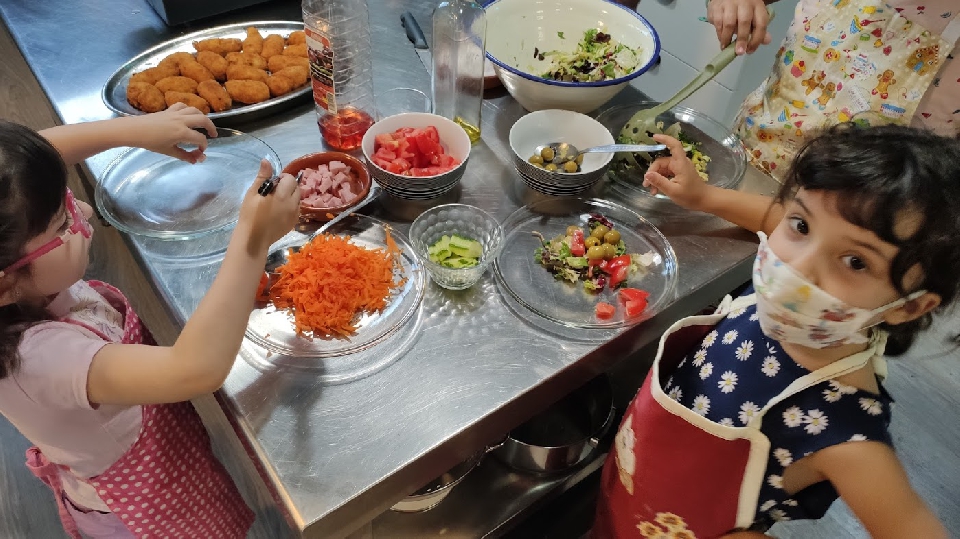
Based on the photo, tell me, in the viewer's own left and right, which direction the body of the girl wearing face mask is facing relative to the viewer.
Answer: facing the viewer and to the left of the viewer

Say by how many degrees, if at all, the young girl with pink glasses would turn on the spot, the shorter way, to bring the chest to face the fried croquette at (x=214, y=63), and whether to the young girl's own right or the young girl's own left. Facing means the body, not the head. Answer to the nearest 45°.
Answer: approximately 45° to the young girl's own left

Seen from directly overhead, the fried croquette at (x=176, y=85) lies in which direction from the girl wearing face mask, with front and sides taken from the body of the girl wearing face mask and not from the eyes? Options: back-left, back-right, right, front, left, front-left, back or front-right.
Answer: front-right

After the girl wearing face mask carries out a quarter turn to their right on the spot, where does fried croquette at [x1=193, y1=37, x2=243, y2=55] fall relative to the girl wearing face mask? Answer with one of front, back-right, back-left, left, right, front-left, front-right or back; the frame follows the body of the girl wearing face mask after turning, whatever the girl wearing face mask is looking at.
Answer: front-left

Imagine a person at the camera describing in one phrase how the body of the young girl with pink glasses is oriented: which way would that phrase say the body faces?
to the viewer's right

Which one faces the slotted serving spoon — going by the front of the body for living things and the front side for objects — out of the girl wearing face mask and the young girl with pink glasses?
the young girl with pink glasses

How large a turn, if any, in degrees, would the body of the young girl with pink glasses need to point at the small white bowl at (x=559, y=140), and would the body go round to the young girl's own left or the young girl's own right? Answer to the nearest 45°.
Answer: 0° — they already face it

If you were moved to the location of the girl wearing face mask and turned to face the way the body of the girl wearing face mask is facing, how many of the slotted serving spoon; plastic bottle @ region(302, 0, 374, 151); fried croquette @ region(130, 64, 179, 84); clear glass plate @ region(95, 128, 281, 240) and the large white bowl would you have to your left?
0

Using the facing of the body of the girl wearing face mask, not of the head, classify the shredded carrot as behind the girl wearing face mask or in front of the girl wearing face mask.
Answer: in front

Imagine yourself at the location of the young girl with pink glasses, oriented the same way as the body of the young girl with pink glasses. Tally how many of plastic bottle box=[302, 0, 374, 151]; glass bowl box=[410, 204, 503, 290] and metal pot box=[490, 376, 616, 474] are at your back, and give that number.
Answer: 0

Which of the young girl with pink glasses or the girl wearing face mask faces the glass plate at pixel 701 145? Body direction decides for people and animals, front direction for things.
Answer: the young girl with pink glasses

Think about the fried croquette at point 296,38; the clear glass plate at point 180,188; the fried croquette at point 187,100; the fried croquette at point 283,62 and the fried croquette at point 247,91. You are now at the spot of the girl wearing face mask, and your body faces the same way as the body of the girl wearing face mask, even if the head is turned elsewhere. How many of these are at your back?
0

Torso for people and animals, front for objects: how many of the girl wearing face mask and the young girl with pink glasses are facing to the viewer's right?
1

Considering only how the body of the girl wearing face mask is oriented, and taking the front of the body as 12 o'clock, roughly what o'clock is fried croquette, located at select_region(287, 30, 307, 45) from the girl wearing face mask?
The fried croquette is roughly at 2 o'clock from the girl wearing face mask.

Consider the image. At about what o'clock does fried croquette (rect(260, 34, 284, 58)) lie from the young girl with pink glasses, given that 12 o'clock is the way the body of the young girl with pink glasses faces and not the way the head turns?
The fried croquette is roughly at 10 o'clock from the young girl with pink glasses.

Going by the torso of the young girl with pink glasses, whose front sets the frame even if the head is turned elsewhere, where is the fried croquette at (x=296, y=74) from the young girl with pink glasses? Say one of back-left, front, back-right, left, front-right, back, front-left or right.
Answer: front-left

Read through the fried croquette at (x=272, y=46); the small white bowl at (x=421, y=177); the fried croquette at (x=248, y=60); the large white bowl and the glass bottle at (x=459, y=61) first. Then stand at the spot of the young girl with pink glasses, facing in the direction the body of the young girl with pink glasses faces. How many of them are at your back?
0

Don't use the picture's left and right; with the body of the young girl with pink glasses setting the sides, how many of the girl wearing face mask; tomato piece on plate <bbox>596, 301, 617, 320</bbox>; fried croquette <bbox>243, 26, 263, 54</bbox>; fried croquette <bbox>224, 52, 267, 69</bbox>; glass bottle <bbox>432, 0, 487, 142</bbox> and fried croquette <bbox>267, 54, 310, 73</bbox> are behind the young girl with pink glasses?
0
